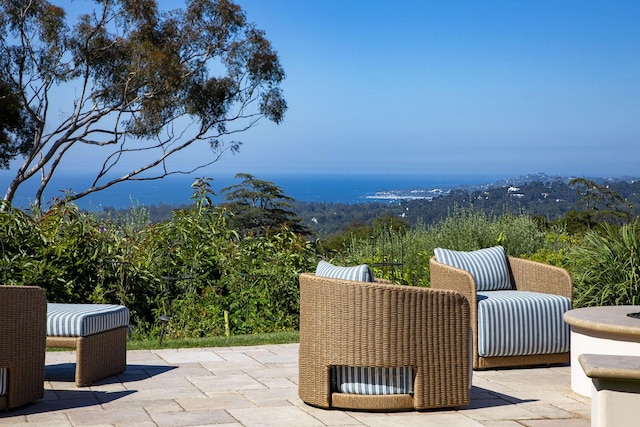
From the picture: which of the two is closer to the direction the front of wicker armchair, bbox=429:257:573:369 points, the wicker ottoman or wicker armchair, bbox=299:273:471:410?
the wicker armchair

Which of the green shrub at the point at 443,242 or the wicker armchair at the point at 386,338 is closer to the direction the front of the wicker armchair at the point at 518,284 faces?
the wicker armchair

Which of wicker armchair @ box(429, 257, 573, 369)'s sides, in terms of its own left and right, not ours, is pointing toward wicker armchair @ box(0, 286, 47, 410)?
right

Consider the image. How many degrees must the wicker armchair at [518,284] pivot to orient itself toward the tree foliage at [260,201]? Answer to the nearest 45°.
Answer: approximately 180°

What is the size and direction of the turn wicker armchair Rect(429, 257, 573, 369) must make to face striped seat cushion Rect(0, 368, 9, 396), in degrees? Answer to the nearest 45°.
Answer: approximately 90° to its right

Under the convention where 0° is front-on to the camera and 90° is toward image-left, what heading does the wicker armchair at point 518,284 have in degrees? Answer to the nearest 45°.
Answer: approximately 315°

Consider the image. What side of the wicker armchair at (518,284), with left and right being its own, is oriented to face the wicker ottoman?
right

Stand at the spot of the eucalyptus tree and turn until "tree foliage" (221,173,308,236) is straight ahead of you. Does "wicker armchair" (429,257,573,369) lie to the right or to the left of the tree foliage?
right

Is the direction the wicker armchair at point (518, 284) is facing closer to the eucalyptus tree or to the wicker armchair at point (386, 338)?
the wicker armchair

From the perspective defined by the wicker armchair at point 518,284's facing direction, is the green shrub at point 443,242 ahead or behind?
behind

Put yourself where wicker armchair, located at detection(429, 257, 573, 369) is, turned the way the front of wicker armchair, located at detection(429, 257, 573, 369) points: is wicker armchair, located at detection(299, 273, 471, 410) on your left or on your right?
on your right

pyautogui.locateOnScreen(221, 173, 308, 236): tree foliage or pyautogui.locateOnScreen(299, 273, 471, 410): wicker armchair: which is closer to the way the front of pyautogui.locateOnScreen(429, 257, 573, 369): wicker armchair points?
the wicker armchair
